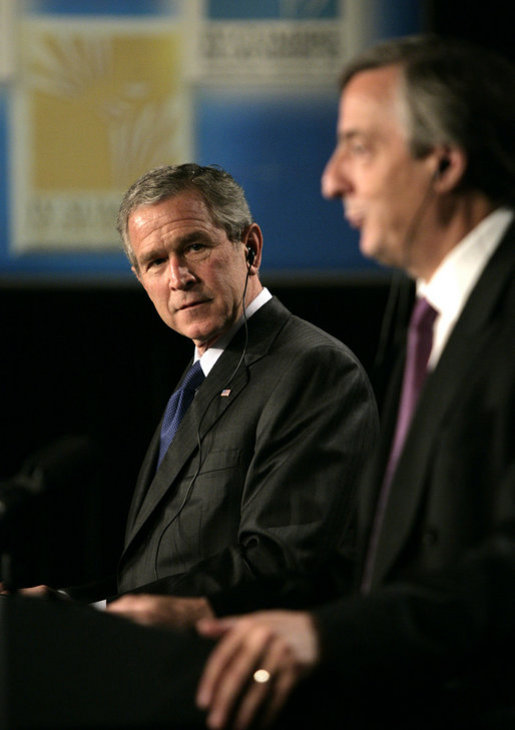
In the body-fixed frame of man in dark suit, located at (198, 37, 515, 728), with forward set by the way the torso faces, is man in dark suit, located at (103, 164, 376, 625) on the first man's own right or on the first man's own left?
on the first man's own right

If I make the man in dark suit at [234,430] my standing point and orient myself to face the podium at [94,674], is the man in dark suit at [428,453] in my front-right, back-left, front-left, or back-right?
front-left

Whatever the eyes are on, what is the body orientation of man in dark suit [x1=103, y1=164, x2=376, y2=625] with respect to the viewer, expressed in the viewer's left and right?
facing the viewer and to the left of the viewer

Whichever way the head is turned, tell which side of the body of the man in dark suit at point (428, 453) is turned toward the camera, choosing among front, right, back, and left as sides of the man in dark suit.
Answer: left

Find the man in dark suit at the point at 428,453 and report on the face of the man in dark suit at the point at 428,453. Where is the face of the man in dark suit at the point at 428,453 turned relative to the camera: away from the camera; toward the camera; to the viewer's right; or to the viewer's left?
to the viewer's left

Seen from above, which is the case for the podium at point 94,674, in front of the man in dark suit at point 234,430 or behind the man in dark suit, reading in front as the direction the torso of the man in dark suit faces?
in front

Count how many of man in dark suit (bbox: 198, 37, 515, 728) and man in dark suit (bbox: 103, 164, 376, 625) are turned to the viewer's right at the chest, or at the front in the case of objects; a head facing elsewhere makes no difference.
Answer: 0

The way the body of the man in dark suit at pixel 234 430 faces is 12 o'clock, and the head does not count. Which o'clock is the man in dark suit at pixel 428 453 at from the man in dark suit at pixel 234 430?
the man in dark suit at pixel 428 453 is roughly at 10 o'clock from the man in dark suit at pixel 234 430.
